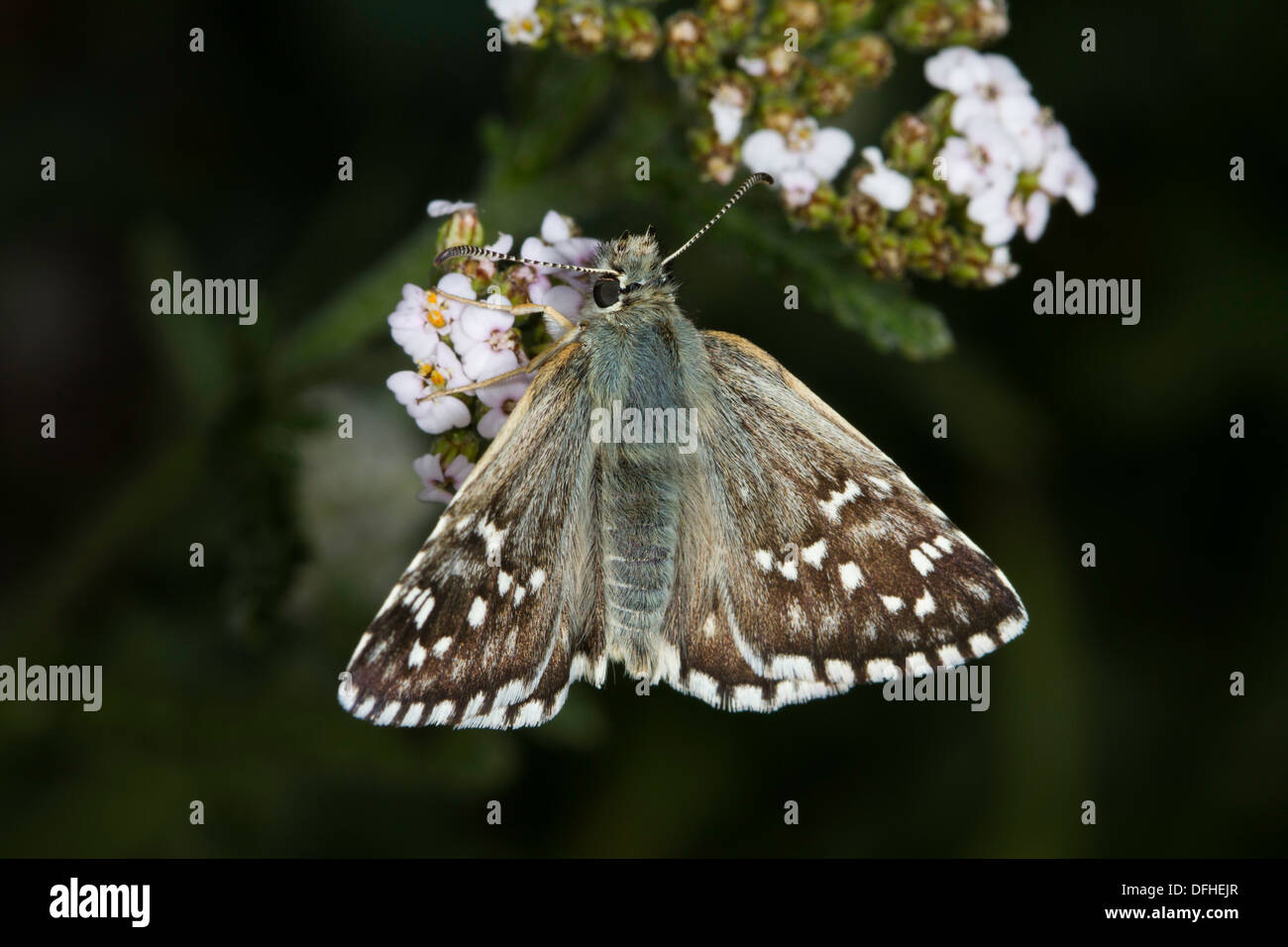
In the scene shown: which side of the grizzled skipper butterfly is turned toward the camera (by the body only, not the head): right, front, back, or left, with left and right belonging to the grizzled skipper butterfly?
back

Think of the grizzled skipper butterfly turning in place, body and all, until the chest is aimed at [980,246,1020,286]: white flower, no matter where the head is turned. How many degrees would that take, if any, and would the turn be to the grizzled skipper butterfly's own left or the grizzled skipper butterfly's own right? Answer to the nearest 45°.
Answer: approximately 45° to the grizzled skipper butterfly's own right
